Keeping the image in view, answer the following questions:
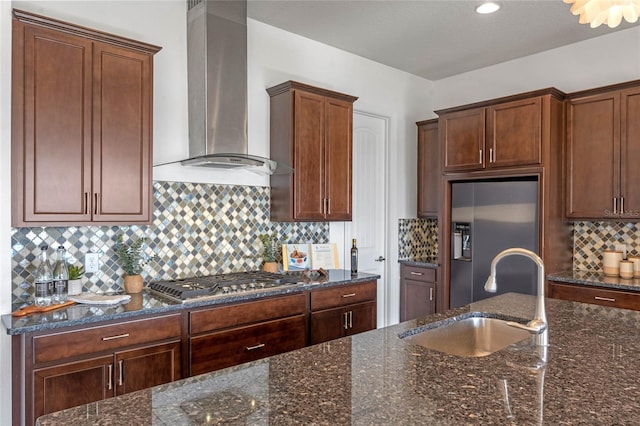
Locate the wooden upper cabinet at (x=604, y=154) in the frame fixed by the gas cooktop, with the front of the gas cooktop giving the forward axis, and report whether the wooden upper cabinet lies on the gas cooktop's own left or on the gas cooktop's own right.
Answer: on the gas cooktop's own left

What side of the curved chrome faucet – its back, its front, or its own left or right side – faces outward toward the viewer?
left

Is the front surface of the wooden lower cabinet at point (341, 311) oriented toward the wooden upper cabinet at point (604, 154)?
no

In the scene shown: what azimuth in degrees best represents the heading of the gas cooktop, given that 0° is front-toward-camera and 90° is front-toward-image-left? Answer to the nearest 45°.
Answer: approximately 315°

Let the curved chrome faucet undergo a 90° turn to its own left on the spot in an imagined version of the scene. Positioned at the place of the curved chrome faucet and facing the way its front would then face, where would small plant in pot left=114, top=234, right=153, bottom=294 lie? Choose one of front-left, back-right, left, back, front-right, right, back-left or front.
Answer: right

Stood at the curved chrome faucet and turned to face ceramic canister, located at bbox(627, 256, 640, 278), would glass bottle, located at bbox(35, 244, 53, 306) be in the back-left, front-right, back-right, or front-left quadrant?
back-left

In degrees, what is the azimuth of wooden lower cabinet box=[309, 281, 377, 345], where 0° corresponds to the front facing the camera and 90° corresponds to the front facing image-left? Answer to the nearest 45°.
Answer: approximately 315°

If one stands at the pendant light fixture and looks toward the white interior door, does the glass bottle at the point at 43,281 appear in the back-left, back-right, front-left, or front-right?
front-left

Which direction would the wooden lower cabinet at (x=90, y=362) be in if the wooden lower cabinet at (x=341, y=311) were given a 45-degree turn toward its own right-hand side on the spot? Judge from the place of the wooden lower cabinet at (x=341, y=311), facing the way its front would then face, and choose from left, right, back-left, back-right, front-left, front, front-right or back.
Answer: front-right

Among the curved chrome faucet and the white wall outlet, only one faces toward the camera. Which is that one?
the white wall outlet

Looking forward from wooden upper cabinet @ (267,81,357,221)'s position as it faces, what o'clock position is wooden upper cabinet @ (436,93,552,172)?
wooden upper cabinet @ (436,93,552,172) is roughly at 10 o'clock from wooden upper cabinet @ (267,81,357,221).

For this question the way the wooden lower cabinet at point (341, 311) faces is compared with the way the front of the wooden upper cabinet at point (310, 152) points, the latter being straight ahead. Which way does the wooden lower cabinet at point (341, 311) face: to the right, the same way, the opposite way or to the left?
the same way

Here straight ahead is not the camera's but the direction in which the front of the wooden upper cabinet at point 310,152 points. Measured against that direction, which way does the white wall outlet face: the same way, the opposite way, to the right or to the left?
the same way

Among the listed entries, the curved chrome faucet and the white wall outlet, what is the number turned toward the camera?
1

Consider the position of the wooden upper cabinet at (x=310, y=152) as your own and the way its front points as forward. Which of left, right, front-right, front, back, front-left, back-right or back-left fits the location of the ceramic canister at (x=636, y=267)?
front-left
